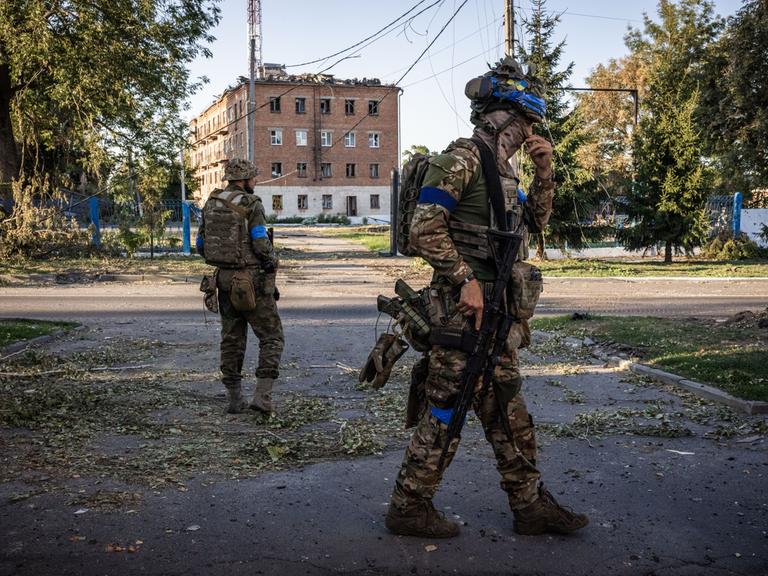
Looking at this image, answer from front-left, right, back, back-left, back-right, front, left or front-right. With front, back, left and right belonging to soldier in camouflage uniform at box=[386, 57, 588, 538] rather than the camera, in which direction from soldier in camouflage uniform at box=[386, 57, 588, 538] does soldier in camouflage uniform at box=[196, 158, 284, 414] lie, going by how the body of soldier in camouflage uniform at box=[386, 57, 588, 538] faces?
back-left

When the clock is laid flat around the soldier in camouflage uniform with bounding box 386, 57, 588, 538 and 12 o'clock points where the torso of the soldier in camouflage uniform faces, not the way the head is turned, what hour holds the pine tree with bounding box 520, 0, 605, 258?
The pine tree is roughly at 9 o'clock from the soldier in camouflage uniform.

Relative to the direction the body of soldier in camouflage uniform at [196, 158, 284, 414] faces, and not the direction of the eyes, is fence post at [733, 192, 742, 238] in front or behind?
in front

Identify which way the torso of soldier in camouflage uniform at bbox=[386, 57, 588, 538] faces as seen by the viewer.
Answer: to the viewer's right

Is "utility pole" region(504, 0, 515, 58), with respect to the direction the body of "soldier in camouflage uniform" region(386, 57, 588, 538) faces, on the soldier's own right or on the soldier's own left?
on the soldier's own left

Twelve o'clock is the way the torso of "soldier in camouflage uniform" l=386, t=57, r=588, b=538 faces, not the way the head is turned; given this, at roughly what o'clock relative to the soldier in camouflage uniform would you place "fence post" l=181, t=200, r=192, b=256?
The fence post is roughly at 8 o'clock from the soldier in camouflage uniform.

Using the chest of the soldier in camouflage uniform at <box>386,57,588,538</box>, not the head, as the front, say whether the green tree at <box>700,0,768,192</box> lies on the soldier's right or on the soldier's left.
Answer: on the soldier's left

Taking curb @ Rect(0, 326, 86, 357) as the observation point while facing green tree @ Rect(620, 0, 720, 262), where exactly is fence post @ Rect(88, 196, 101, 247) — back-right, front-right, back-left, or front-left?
front-left

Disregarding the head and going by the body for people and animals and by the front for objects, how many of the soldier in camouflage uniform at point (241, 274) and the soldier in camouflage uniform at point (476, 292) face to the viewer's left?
0

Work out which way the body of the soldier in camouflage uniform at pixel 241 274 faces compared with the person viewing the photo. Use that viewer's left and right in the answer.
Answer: facing away from the viewer and to the right of the viewer

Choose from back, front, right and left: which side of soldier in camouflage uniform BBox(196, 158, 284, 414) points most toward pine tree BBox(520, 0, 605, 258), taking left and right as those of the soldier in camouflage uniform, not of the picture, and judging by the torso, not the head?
front

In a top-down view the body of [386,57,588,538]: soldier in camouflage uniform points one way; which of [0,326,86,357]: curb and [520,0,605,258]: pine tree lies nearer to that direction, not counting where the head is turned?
the pine tree

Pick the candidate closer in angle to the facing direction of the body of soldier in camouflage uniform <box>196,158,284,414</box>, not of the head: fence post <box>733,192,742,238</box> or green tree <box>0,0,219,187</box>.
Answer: the fence post
